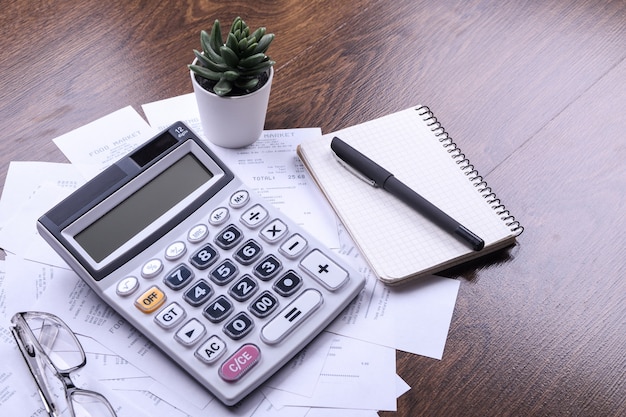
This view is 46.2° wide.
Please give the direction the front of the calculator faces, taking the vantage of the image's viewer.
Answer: facing the viewer and to the right of the viewer

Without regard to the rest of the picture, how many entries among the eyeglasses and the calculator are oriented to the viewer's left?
0
